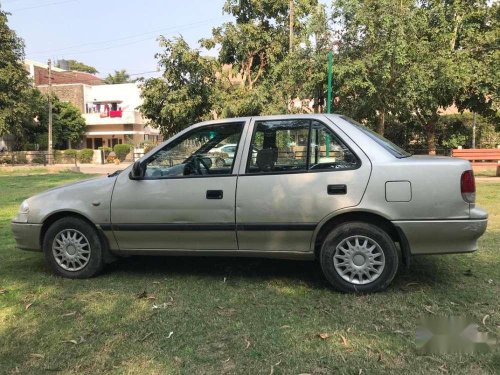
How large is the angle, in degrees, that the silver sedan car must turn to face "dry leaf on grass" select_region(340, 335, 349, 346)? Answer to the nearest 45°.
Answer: approximately 90° to its left

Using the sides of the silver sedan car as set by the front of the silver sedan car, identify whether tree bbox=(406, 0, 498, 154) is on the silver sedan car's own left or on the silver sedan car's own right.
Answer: on the silver sedan car's own right

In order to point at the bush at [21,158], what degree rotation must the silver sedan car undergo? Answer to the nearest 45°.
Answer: approximately 45° to its right

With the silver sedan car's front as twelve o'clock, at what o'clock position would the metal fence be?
The metal fence is roughly at 2 o'clock from the silver sedan car.

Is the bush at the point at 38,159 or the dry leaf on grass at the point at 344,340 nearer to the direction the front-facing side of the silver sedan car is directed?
the bush

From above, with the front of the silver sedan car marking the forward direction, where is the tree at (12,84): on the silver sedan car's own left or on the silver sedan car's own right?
on the silver sedan car's own right

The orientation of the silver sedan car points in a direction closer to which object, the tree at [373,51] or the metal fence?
the metal fence

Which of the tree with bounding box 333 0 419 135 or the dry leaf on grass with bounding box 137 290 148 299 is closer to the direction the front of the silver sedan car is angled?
the dry leaf on grass

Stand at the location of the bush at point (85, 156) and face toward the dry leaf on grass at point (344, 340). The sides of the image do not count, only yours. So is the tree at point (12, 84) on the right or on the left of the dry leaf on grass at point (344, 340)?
right

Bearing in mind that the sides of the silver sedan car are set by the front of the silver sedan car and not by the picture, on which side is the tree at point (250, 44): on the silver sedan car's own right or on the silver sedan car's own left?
on the silver sedan car's own right

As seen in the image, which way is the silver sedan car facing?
to the viewer's left

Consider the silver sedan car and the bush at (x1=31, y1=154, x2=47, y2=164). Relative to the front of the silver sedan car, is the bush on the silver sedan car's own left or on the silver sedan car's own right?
on the silver sedan car's own right

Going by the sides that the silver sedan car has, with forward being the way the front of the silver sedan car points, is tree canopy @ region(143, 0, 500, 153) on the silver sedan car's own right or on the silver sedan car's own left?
on the silver sedan car's own right

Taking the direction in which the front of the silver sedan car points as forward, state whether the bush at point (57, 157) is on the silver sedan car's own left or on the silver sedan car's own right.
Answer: on the silver sedan car's own right
